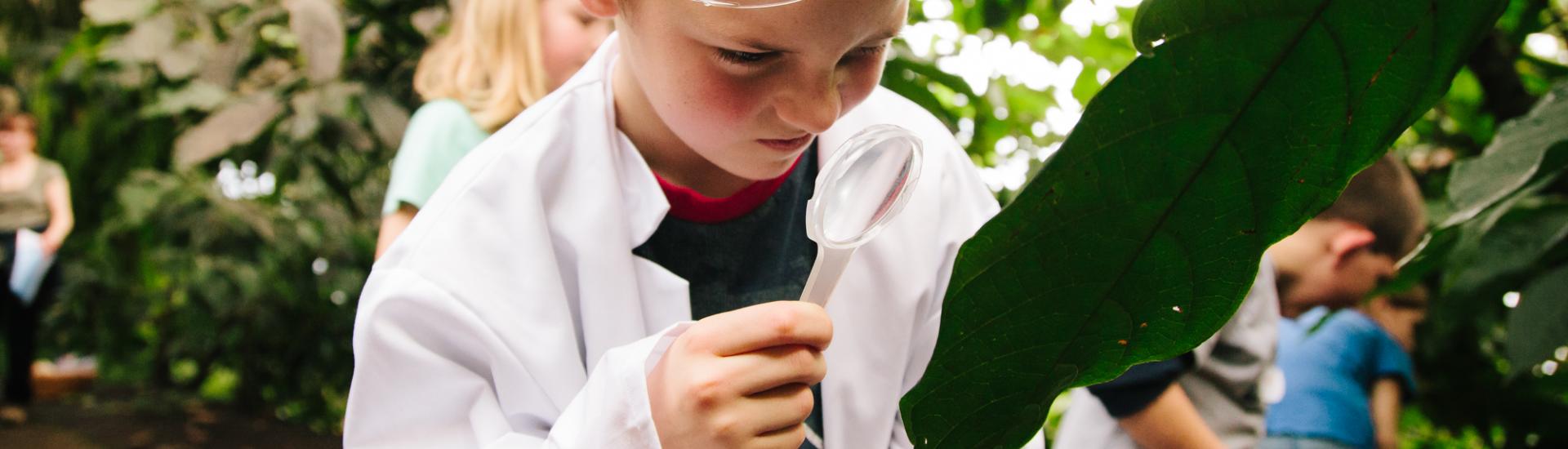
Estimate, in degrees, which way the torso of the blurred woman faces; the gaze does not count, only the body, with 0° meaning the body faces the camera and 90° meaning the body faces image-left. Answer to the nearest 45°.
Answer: approximately 0°

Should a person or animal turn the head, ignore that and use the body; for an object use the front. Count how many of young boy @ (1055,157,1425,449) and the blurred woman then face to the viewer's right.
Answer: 1

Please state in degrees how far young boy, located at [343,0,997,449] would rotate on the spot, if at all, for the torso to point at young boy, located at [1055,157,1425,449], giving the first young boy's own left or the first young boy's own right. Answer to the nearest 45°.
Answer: approximately 90° to the first young boy's own left

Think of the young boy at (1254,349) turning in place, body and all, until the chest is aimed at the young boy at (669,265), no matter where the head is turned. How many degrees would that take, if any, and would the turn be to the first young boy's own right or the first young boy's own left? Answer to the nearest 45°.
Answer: approximately 135° to the first young boy's own right

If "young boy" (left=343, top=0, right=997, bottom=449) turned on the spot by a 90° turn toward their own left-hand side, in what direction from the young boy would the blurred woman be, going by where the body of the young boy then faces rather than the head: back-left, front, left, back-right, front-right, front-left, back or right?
left

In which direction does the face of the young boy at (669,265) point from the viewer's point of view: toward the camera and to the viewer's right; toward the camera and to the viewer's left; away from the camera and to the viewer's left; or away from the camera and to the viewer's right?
toward the camera and to the viewer's right

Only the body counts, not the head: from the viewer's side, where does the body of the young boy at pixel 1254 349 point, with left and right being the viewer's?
facing to the right of the viewer
